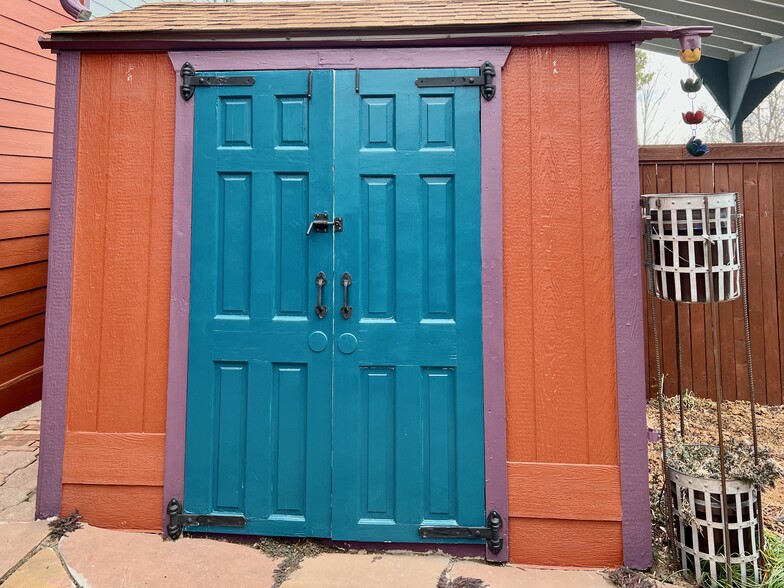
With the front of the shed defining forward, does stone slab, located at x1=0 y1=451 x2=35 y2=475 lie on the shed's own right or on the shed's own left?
on the shed's own right

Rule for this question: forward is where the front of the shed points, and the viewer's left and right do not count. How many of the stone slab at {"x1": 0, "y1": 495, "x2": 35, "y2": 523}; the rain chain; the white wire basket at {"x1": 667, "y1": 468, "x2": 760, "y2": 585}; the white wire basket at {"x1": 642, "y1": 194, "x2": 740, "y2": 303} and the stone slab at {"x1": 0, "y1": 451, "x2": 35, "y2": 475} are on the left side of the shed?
3

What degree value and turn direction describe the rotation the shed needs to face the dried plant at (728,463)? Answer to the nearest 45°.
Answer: approximately 90° to its left

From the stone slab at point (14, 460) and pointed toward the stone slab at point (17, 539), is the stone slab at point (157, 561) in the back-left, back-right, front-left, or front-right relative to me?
front-left

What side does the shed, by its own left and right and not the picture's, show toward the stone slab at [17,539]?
right

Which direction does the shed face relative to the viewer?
toward the camera

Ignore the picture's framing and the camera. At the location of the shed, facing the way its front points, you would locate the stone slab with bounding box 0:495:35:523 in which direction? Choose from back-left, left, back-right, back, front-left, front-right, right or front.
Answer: right

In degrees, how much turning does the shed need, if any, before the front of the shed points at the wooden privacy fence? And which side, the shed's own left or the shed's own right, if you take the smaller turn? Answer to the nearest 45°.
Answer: approximately 135° to the shed's own left

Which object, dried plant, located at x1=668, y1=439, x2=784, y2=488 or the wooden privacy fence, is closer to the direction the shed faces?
the dried plant

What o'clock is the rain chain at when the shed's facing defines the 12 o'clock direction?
The rain chain is roughly at 9 o'clock from the shed.

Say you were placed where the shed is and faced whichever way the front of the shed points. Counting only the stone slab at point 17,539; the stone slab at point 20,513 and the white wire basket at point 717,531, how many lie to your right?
2
